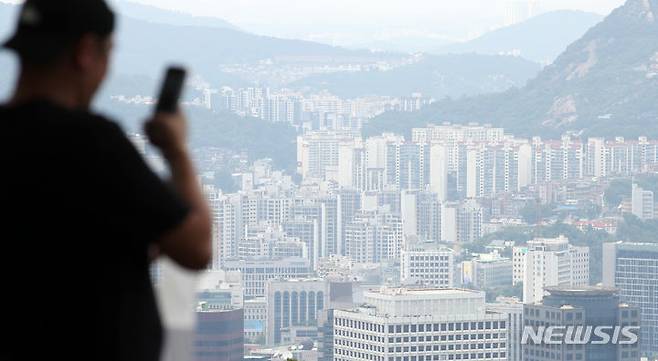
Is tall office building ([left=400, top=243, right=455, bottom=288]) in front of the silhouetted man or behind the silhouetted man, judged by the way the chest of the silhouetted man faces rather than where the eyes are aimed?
in front

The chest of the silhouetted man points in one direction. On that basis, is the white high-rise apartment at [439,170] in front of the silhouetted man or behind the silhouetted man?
in front

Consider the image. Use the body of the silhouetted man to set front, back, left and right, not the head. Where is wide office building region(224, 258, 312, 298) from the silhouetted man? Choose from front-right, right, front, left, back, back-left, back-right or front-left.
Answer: front-left

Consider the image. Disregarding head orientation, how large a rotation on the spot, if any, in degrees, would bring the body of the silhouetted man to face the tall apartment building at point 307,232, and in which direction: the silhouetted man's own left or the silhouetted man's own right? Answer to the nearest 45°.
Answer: approximately 45° to the silhouetted man's own left

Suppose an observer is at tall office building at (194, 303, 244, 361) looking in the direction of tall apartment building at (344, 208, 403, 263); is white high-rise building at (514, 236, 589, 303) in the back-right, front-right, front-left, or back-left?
front-right

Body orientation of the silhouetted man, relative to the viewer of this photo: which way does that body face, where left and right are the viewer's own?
facing away from the viewer and to the right of the viewer

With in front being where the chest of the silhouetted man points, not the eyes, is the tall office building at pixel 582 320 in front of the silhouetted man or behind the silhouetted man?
in front

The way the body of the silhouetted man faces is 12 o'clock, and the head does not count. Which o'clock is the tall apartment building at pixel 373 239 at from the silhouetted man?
The tall apartment building is roughly at 11 o'clock from the silhouetted man.
